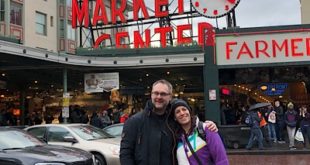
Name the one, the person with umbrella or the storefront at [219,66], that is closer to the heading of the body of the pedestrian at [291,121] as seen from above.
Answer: the person with umbrella

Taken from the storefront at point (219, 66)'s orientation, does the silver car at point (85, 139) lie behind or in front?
in front

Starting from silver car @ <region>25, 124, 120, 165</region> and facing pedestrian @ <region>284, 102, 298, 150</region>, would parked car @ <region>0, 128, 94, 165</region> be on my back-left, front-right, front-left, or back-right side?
back-right

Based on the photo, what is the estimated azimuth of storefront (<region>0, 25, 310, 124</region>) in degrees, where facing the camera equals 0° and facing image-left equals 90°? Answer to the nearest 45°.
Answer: approximately 0°
